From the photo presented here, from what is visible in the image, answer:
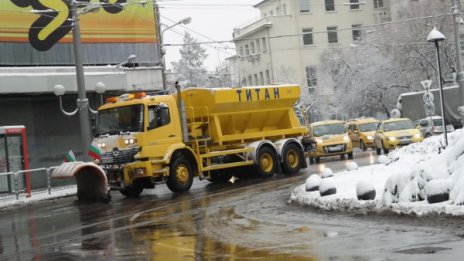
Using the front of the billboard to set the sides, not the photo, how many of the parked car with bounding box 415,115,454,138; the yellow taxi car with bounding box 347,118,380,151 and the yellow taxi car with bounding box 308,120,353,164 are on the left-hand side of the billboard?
3

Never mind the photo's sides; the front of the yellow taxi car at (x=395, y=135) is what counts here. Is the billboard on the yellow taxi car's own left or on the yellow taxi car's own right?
on the yellow taxi car's own right

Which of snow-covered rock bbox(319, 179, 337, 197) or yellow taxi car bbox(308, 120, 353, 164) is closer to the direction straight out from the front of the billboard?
the snow-covered rock

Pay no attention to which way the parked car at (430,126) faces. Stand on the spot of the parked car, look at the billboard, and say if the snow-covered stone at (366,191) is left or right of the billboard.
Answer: left

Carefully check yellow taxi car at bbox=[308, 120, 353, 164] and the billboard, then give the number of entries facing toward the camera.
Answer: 2

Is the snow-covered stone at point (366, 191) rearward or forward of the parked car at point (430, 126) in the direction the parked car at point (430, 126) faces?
forward

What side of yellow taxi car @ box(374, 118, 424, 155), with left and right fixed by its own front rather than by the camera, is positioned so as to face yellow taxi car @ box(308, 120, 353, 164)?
right

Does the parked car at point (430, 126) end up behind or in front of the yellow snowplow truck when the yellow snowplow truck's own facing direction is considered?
behind

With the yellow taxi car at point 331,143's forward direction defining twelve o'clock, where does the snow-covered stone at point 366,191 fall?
The snow-covered stone is roughly at 12 o'clock from the yellow taxi car.

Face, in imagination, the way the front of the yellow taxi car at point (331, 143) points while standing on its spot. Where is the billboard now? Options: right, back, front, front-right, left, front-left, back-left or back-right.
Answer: right

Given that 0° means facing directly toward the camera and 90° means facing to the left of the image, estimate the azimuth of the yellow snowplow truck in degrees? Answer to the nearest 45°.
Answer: approximately 45°
